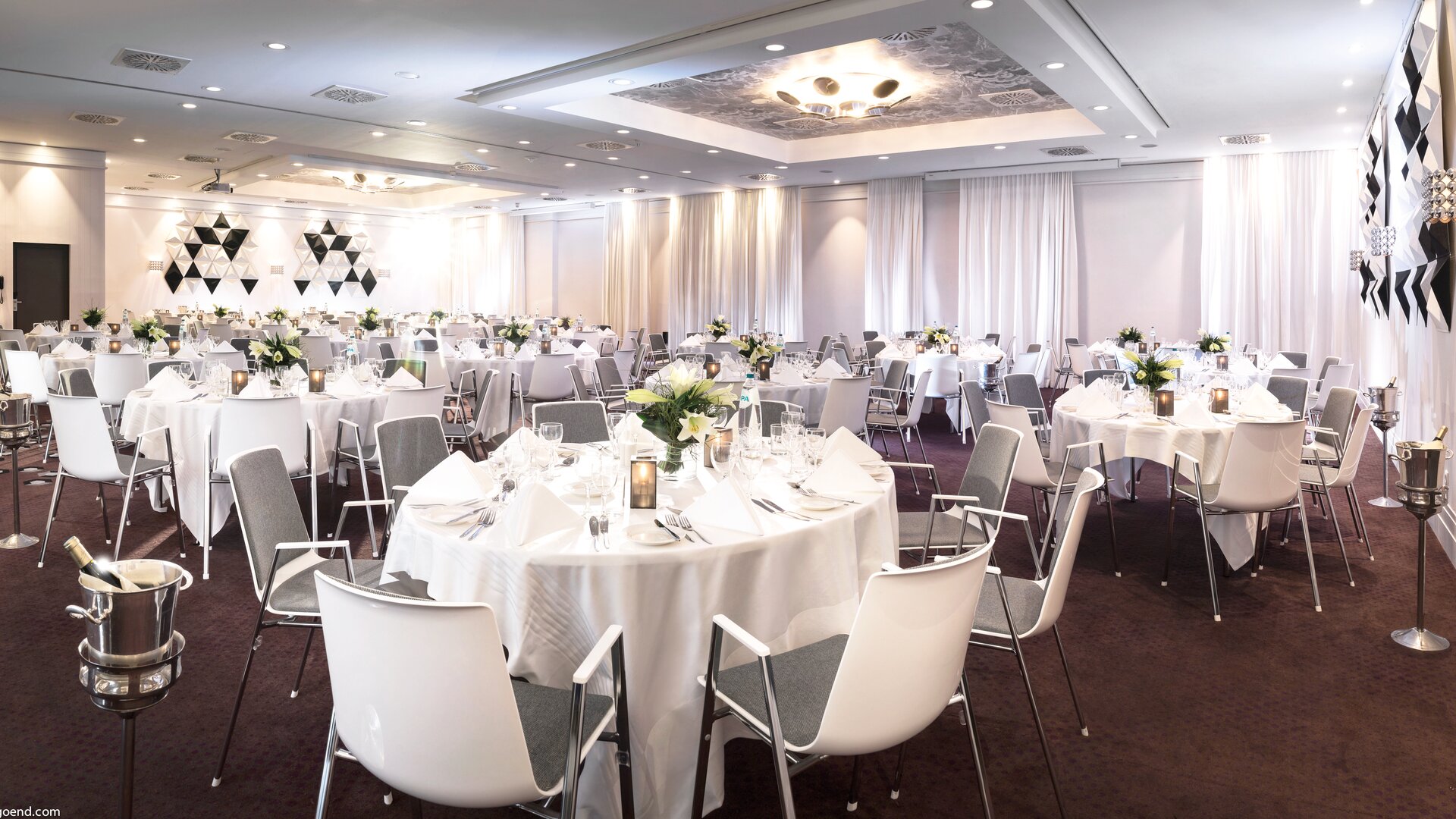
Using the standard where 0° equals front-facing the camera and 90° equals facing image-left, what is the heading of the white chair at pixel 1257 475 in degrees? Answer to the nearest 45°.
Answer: approximately 135°

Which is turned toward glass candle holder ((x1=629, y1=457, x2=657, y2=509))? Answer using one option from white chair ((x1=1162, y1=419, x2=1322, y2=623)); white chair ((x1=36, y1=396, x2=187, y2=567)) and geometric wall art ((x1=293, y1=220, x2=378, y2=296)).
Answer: the geometric wall art

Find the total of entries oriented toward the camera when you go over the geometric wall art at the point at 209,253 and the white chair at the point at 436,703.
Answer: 1

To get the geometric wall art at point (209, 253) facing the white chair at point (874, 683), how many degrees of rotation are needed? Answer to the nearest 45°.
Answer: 0° — it already faces it

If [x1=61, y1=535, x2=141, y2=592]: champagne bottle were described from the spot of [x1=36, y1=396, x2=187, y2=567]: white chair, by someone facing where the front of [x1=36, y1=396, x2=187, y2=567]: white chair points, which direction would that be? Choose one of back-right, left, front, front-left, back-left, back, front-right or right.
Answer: back-right

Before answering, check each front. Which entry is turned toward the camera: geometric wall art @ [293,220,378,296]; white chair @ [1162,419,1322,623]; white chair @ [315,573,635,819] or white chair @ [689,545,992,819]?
the geometric wall art

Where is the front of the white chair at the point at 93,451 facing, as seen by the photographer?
facing away from the viewer and to the right of the viewer

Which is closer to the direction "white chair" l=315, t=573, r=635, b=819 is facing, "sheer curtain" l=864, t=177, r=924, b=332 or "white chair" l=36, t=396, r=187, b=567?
the sheer curtain

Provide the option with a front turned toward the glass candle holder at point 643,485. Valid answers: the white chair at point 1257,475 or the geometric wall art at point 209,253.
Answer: the geometric wall art

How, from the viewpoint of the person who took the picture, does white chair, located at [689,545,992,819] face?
facing away from the viewer and to the left of the viewer

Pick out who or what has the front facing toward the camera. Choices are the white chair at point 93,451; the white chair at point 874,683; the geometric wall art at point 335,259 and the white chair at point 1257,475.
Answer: the geometric wall art
